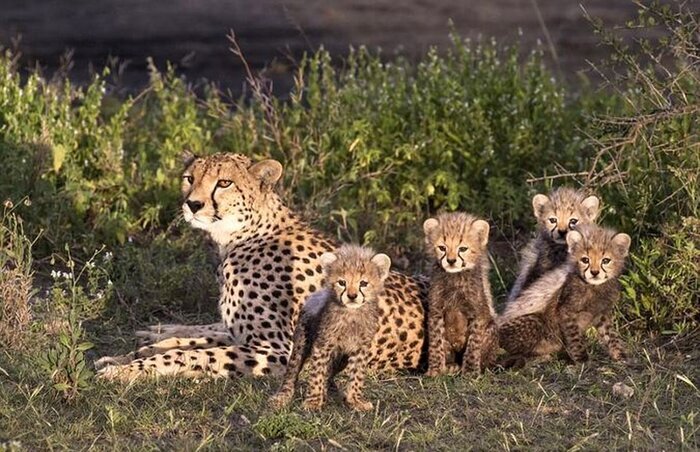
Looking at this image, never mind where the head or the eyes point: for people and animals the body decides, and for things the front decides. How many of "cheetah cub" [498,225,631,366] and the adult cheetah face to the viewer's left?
1

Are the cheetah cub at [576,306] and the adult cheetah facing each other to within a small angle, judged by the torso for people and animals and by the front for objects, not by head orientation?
no

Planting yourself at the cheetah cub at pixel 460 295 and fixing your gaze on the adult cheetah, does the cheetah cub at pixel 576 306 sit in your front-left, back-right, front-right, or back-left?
back-right

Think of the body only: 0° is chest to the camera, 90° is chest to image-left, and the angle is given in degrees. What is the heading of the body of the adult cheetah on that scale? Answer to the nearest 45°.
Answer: approximately 90°

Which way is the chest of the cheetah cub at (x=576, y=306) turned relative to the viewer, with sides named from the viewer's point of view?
facing the viewer and to the right of the viewer

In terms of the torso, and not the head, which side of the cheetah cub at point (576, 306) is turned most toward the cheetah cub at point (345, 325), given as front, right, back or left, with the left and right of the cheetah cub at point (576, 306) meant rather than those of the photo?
right

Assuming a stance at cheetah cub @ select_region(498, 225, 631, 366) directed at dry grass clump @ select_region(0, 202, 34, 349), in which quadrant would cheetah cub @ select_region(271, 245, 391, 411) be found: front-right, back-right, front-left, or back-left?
front-left

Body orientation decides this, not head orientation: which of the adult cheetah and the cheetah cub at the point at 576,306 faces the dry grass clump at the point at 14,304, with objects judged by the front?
the adult cheetah

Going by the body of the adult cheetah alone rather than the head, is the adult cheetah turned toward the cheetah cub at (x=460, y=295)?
no

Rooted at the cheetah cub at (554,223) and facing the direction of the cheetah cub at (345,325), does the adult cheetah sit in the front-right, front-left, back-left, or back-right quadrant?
front-right

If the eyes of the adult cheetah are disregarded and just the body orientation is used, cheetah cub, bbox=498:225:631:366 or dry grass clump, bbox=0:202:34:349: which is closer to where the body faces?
the dry grass clump

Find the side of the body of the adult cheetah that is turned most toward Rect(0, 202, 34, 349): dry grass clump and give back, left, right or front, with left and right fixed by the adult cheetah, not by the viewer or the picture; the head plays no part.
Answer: front

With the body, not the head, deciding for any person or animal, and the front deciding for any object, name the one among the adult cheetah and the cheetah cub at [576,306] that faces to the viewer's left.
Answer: the adult cheetah

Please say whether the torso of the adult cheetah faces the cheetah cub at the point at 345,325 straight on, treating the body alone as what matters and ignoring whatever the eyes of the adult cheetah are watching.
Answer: no
